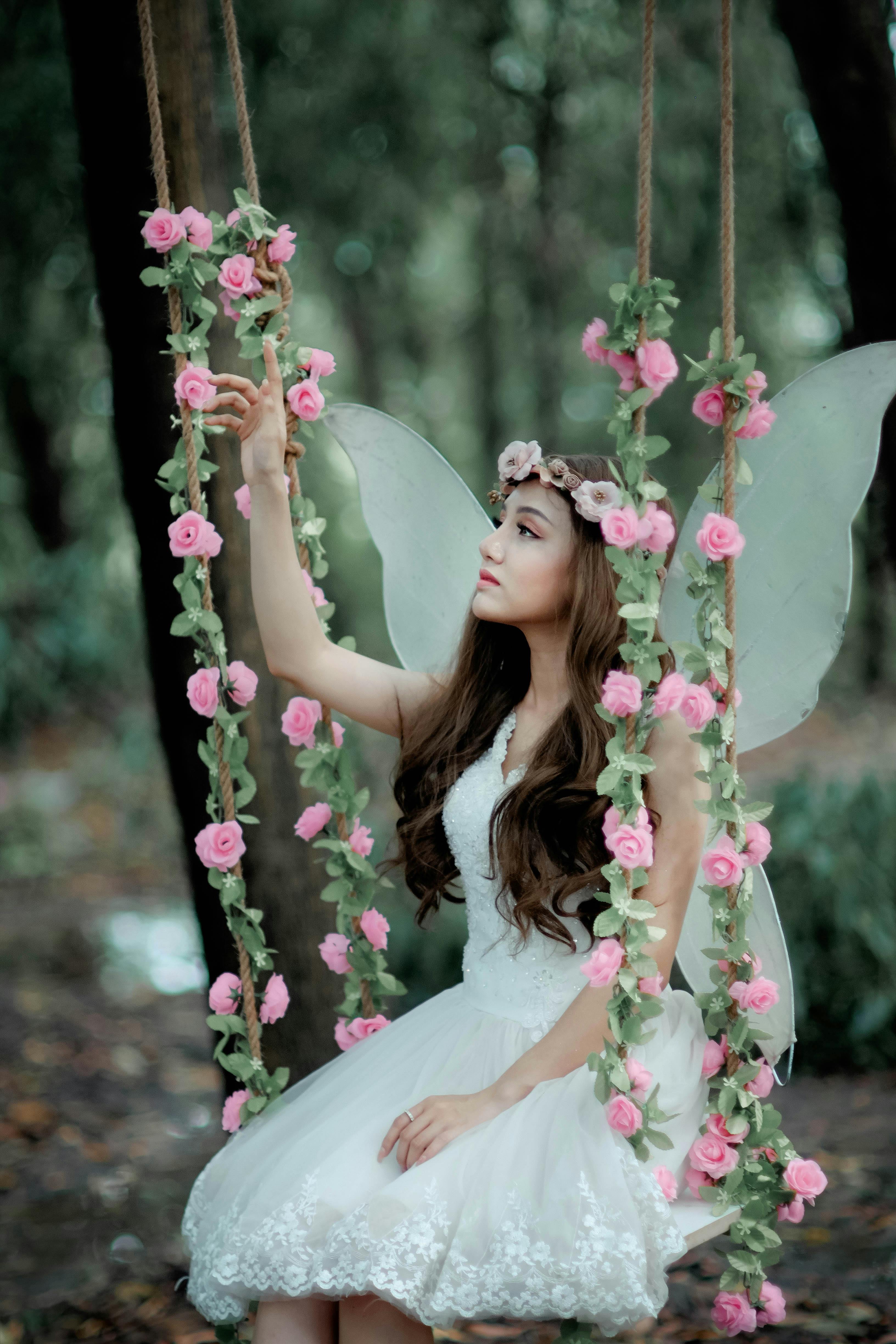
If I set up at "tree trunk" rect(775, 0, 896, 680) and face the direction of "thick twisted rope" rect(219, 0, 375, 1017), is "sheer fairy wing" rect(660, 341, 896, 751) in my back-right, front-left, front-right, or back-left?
front-left

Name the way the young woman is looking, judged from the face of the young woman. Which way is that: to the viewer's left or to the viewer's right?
to the viewer's left

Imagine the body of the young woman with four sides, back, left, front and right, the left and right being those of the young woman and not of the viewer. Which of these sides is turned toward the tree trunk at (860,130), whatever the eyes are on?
back

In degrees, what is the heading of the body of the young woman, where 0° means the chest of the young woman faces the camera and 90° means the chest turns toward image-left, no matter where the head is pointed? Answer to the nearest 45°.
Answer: approximately 45°
